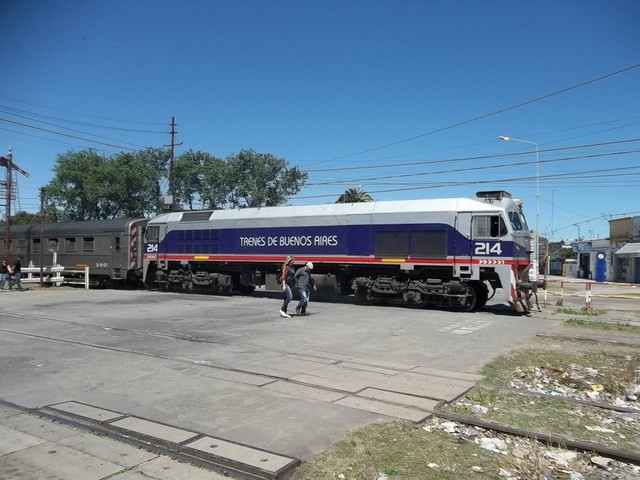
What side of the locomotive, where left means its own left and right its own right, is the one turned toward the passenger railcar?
back

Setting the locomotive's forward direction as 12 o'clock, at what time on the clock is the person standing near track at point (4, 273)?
The person standing near track is roughly at 5 o'clock from the locomotive.

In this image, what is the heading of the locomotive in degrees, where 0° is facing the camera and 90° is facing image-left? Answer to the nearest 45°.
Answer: approximately 315°

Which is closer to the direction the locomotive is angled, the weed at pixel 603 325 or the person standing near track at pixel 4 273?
the weed

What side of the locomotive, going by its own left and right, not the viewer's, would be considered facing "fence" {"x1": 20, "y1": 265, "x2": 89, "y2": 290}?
back

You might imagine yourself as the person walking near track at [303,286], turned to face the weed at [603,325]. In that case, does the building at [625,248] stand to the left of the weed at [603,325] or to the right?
left

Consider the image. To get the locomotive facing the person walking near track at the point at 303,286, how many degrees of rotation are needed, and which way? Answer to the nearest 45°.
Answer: approximately 90° to its right
